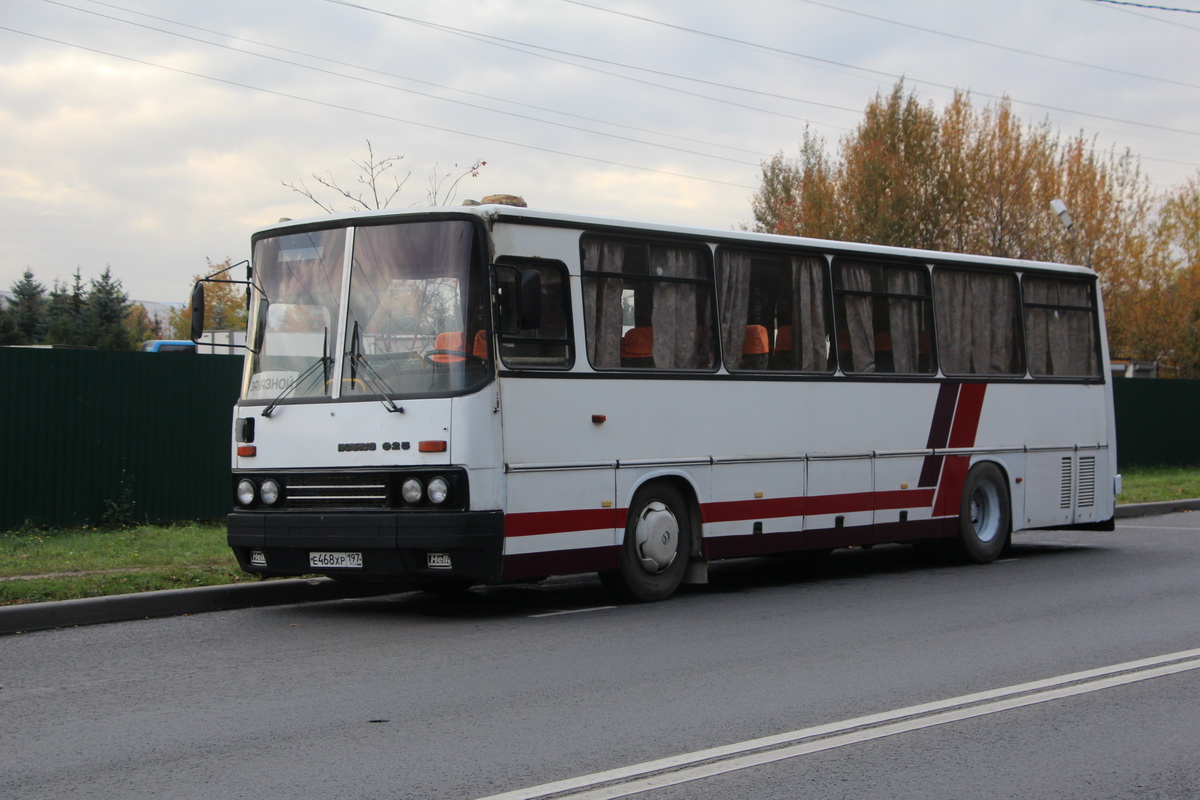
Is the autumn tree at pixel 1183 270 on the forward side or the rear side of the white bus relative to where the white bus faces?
on the rear side

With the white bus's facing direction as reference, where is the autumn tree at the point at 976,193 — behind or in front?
behind

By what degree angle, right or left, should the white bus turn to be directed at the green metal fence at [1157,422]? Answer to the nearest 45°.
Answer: approximately 180°

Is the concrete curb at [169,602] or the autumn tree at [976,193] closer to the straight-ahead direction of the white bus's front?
the concrete curb

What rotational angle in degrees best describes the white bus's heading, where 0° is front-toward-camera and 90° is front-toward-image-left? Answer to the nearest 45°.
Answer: approximately 45°

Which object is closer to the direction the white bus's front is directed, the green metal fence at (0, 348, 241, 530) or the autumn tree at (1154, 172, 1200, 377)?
the green metal fence

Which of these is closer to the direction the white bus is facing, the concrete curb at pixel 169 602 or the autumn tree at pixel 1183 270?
the concrete curb

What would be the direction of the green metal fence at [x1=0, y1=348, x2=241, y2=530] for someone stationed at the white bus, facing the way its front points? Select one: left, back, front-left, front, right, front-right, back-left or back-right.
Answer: right
